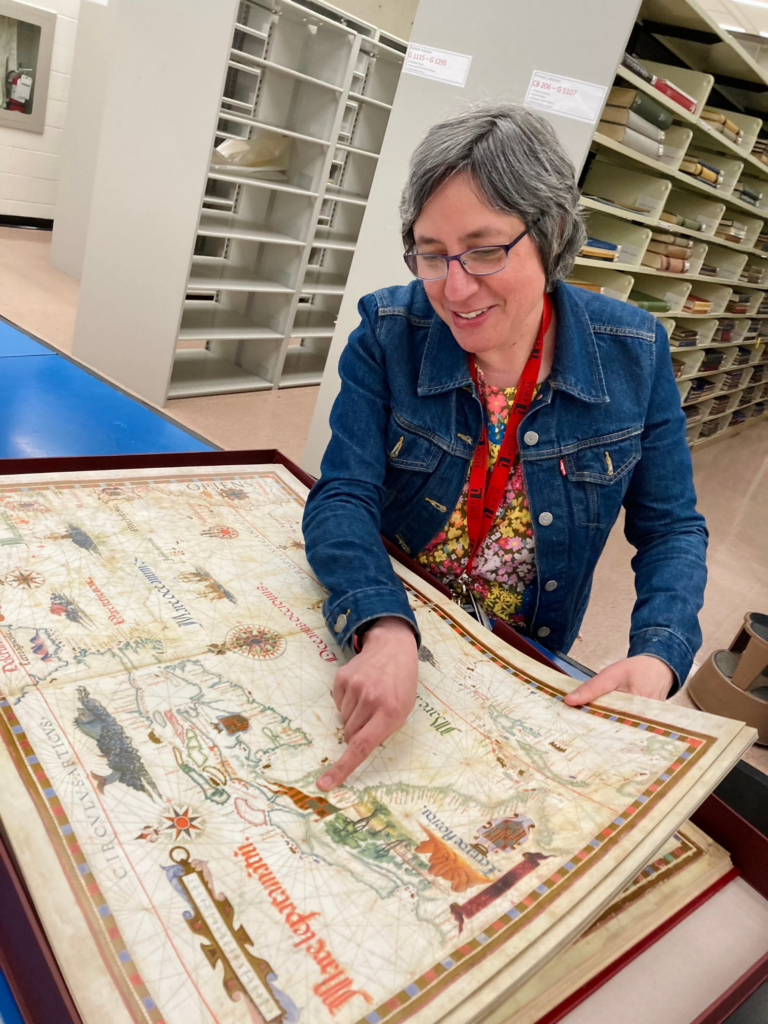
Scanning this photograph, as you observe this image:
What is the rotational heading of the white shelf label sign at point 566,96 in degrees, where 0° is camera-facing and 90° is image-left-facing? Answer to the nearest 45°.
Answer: approximately 0°

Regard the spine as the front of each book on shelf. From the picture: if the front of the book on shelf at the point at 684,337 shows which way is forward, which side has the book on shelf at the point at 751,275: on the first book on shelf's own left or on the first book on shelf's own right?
on the first book on shelf's own left

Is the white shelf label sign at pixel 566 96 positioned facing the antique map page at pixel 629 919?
yes

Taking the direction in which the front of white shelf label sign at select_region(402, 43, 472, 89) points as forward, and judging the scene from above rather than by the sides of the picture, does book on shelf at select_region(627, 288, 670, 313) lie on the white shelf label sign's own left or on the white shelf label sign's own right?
on the white shelf label sign's own left

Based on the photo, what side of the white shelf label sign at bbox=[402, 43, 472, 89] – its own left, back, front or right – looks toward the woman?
front

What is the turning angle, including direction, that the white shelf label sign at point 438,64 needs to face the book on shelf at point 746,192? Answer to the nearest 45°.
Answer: approximately 135° to its left

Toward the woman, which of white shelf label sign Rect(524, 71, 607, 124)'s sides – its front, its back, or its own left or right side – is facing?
front
